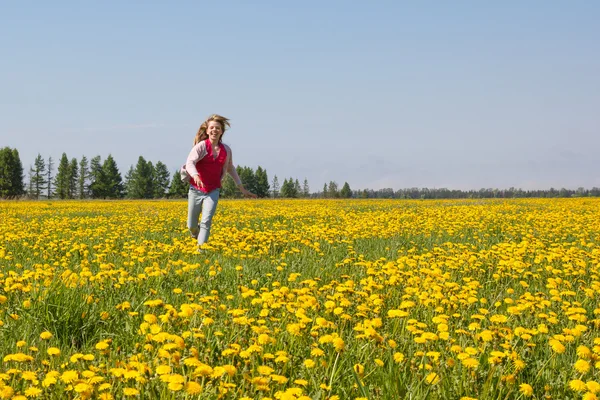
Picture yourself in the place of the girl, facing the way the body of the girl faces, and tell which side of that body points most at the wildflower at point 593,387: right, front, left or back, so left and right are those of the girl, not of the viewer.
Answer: front

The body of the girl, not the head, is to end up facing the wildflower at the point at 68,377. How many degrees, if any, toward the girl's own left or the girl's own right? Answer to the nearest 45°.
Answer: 0° — they already face it

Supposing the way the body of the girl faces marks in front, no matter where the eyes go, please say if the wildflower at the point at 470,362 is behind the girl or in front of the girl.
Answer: in front

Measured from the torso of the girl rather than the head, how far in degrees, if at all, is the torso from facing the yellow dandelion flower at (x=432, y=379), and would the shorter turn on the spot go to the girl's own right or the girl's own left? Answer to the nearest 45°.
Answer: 0° — they already face it

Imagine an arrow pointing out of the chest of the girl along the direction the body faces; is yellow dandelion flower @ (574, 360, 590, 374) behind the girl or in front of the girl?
in front

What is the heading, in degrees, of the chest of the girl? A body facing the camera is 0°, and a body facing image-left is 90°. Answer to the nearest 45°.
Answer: approximately 0°

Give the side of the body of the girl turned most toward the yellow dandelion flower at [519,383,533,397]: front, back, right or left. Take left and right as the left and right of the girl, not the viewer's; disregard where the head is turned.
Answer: front

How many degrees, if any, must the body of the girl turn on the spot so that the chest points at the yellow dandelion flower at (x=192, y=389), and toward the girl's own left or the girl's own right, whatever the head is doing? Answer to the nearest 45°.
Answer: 0° — they already face it

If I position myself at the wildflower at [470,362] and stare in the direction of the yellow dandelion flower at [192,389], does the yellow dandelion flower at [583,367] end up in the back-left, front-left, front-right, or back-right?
back-left
